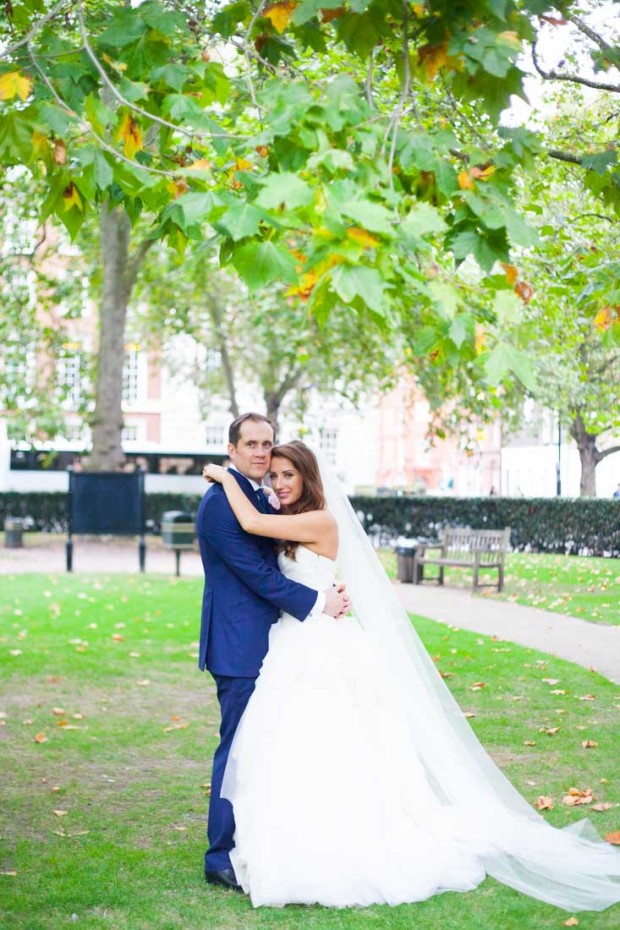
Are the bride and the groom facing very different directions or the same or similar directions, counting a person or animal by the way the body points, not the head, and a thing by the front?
very different directions

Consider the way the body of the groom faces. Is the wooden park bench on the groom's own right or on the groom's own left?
on the groom's own left

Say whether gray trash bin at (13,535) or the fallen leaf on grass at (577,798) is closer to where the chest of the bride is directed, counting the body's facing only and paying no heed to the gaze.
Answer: the gray trash bin

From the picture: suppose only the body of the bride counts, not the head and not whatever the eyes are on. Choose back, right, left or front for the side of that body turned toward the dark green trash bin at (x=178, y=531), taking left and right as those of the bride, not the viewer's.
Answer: right

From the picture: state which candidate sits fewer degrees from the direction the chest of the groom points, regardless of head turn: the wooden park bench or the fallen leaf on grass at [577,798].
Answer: the fallen leaf on grass

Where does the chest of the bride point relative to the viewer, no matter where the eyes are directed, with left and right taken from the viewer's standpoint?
facing to the left of the viewer

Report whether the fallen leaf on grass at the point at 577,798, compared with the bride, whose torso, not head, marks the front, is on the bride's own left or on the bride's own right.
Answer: on the bride's own right
